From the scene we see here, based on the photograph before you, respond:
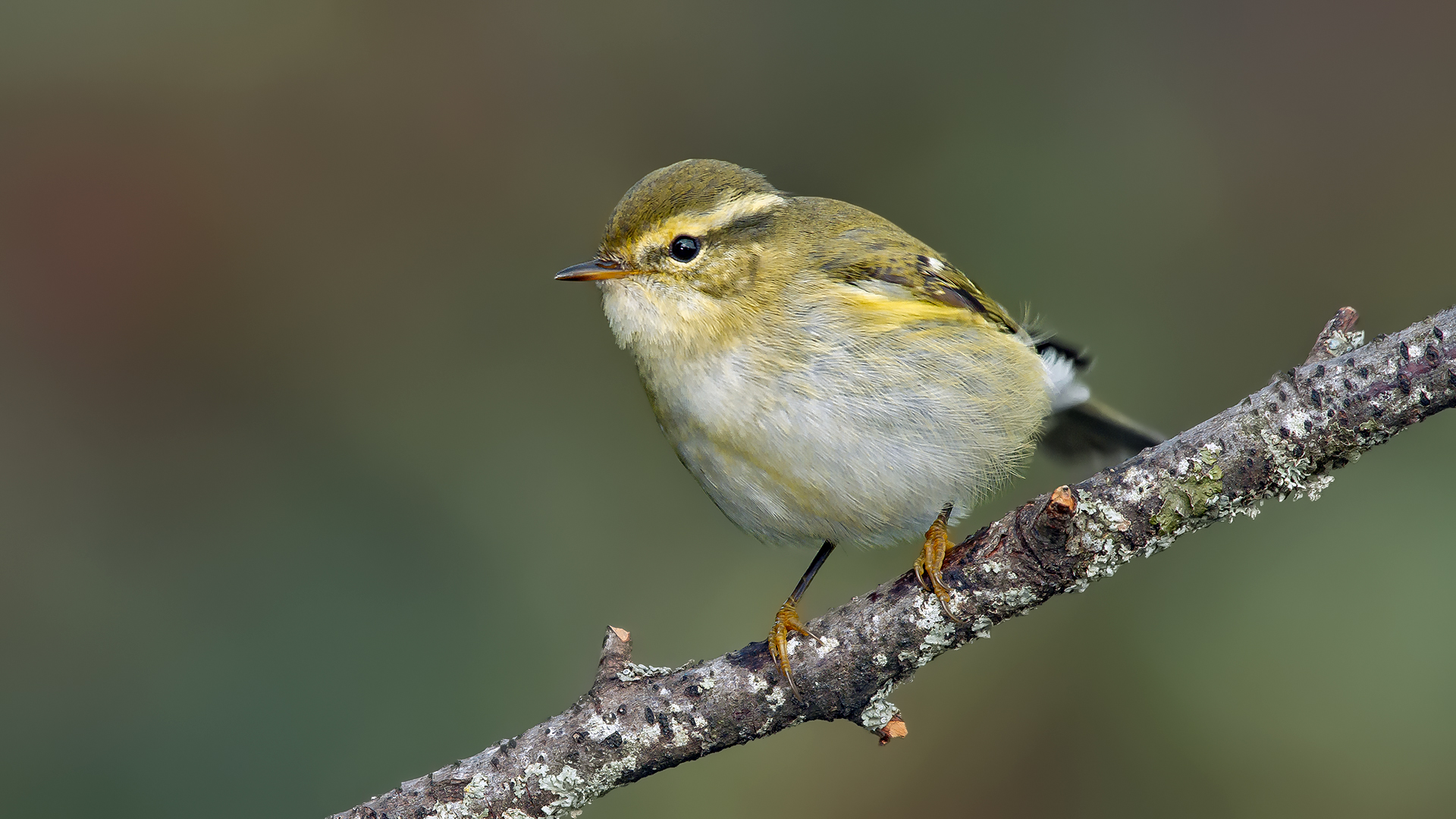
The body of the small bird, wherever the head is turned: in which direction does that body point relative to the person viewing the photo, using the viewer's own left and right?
facing the viewer and to the left of the viewer
